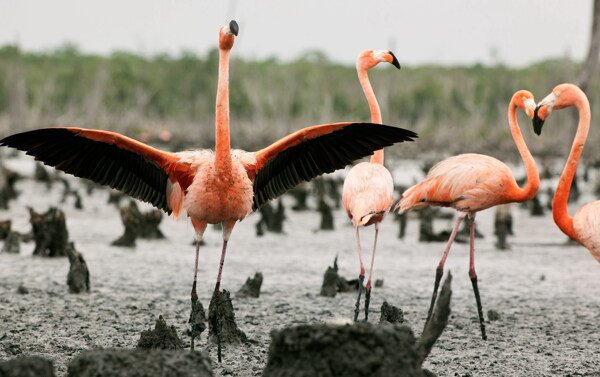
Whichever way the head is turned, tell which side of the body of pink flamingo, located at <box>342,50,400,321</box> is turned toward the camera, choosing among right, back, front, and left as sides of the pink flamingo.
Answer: back

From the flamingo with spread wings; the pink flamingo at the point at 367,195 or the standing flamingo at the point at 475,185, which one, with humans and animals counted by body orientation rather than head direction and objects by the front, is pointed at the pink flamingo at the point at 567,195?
the standing flamingo

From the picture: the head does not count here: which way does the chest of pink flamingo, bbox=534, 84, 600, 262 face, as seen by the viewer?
to the viewer's left

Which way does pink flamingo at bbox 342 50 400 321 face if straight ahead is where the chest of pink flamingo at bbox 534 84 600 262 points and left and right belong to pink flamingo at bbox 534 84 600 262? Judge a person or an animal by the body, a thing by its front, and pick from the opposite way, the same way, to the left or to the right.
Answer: to the right

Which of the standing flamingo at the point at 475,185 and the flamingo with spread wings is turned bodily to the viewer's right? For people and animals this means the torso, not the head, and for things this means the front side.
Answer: the standing flamingo

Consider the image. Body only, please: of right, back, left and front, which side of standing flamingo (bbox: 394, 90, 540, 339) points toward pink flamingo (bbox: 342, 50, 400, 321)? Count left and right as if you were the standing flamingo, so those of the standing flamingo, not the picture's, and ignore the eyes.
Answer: back

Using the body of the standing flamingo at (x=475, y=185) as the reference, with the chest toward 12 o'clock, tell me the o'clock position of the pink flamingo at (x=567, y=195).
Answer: The pink flamingo is roughly at 12 o'clock from the standing flamingo.

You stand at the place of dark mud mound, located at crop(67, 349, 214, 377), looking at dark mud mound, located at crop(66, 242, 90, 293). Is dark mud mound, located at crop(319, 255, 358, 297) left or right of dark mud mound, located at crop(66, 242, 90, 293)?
right

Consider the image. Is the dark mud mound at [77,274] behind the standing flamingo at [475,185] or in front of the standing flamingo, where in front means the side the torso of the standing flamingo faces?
behind

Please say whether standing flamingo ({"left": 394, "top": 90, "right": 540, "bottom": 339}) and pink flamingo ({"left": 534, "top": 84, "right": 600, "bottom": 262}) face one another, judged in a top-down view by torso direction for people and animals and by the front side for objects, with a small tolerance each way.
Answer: yes

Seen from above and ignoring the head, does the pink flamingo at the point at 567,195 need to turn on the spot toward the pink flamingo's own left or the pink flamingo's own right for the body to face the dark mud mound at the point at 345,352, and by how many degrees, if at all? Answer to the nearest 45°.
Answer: approximately 90° to the pink flamingo's own left

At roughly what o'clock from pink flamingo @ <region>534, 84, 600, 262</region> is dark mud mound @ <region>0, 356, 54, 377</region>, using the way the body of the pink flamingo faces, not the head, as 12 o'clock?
The dark mud mound is roughly at 10 o'clock from the pink flamingo.

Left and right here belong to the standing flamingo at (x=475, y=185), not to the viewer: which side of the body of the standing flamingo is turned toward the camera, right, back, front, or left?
right

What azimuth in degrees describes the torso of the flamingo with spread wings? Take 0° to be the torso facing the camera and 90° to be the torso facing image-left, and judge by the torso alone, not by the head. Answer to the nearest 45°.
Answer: approximately 0°
